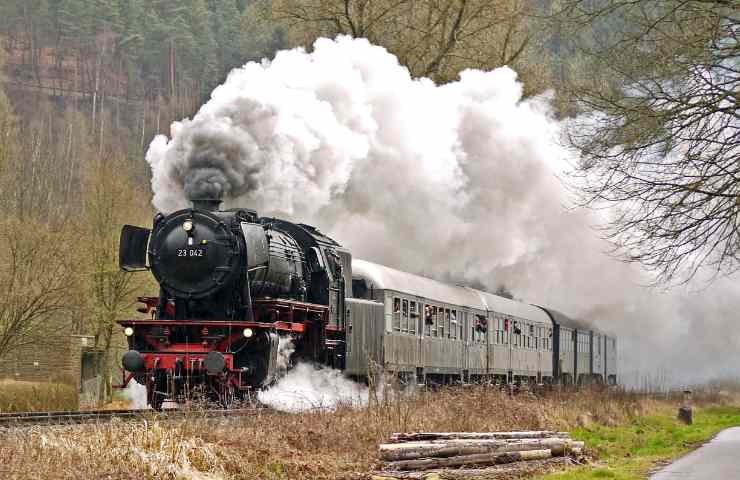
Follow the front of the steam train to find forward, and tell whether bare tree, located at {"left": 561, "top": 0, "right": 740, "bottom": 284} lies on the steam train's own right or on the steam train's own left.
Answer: on the steam train's own left

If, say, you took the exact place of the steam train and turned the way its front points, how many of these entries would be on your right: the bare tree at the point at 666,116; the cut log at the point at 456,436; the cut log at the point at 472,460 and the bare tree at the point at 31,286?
1

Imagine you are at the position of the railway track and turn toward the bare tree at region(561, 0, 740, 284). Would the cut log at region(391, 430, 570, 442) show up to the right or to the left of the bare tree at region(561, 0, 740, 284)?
right

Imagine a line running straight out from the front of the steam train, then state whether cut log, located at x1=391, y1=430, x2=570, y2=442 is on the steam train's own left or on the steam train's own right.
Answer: on the steam train's own left

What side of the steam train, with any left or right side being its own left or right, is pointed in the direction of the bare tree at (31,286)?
right

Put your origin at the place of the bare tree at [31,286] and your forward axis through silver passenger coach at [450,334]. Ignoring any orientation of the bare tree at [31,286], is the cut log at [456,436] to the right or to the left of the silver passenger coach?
right

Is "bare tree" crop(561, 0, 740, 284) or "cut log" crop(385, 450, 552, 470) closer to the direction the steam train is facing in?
the cut log

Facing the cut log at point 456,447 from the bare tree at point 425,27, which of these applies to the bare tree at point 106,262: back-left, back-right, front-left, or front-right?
front-right

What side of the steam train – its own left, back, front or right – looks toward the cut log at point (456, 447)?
left

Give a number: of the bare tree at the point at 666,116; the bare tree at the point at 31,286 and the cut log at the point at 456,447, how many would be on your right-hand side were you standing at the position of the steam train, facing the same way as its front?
1

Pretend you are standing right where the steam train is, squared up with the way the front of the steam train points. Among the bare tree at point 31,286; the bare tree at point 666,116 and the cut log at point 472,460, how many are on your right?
1

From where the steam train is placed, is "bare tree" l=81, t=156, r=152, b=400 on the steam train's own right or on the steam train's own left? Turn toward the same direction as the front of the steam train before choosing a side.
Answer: on the steam train's own right

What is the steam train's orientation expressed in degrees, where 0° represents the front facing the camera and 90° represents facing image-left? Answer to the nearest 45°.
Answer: approximately 45°
